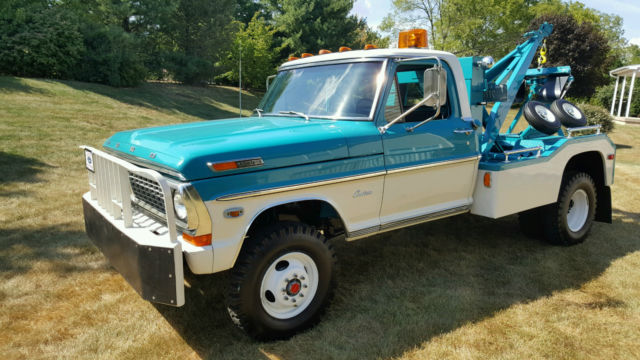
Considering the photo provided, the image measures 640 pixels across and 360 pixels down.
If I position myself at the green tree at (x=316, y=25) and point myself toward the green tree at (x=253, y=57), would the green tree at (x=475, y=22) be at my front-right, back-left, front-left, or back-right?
back-left

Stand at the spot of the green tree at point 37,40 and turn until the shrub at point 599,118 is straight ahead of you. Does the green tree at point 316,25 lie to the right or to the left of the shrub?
left

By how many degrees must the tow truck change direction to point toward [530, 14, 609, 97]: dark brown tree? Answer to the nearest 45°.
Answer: approximately 180°

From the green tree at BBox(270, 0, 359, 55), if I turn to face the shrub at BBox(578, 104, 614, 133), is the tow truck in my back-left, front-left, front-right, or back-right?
front-right

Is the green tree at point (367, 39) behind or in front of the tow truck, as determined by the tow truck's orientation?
behind

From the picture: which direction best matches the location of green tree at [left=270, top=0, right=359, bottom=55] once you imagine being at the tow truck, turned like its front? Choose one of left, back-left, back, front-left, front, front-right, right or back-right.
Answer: back-right

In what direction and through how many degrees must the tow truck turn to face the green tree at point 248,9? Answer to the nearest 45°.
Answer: approximately 135° to its right

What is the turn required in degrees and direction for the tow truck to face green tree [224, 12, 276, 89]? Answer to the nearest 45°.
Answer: approximately 135° to its right

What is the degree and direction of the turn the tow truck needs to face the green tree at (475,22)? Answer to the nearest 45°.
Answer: approximately 135° to its right

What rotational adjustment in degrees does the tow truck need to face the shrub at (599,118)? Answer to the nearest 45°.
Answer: approximately 180°

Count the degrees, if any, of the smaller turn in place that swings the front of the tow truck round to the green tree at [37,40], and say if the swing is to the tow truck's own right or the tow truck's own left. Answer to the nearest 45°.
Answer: approximately 90° to the tow truck's own right
